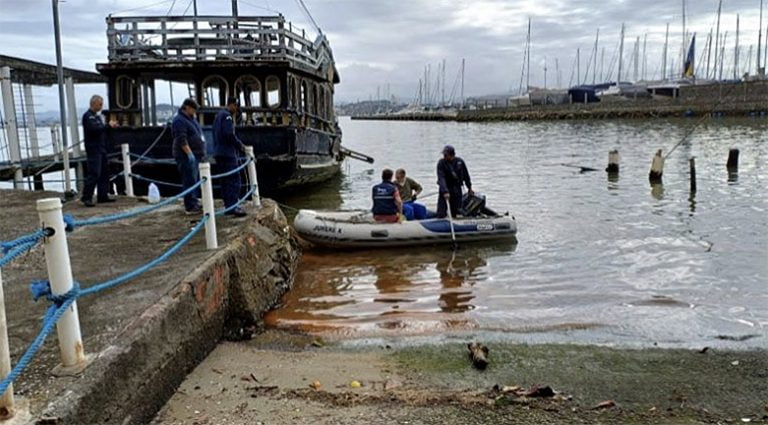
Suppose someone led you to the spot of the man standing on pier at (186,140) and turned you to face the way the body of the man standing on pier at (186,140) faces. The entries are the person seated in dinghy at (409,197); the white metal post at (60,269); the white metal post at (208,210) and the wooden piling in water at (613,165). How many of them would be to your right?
2

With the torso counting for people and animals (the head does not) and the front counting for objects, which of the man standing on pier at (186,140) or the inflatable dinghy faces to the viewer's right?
the man standing on pier

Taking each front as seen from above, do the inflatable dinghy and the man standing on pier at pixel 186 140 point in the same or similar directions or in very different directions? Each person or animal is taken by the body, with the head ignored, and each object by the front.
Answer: very different directions

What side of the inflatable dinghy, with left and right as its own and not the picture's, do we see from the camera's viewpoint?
left

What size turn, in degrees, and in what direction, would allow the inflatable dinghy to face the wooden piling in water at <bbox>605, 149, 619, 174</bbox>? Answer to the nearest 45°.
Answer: approximately 135° to its right

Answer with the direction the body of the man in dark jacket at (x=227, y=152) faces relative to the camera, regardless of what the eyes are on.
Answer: to the viewer's right

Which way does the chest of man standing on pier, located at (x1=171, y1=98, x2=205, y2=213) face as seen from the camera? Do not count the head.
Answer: to the viewer's right

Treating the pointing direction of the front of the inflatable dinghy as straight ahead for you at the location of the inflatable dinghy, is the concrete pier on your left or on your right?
on your left

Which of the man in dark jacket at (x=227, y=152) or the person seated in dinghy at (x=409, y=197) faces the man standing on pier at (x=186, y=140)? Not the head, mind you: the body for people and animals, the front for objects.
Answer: the person seated in dinghy
